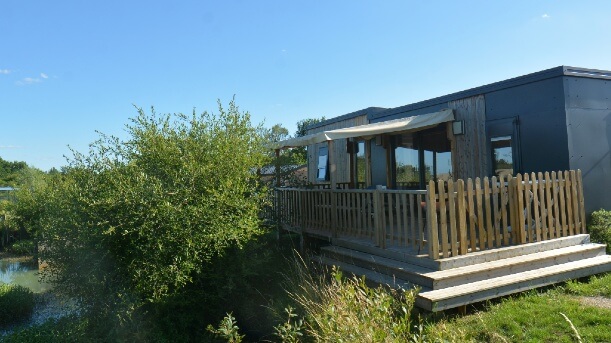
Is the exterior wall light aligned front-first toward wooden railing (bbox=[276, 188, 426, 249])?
yes

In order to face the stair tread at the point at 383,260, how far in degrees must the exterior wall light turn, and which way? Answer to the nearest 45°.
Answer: approximately 45° to its left

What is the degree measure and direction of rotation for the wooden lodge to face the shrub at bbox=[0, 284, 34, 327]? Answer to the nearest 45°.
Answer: approximately 45° to its right

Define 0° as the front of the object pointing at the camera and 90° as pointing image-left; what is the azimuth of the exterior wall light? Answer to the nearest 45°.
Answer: approximately 45°

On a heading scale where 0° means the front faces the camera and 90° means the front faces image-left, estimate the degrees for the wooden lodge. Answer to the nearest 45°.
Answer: approximately 45°
